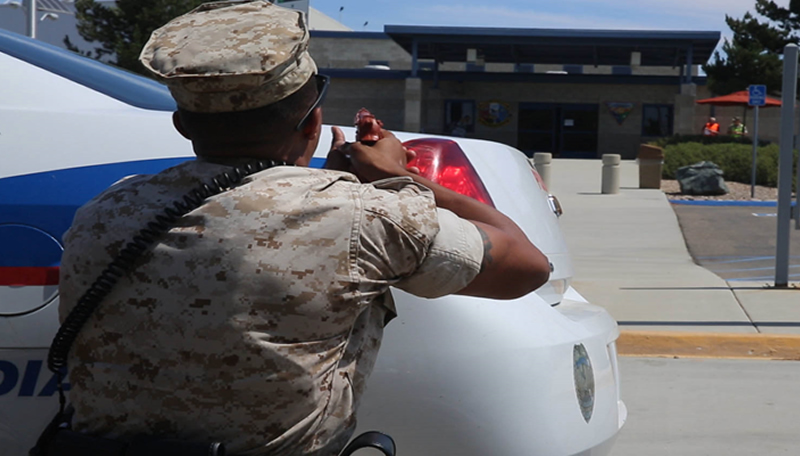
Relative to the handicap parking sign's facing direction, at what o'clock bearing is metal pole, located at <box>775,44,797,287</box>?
The metal pole is roughly at 12 o'clock from the handicap parking sign.

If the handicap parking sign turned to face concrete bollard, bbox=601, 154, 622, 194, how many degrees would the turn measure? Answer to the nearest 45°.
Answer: approximately 90° to its right

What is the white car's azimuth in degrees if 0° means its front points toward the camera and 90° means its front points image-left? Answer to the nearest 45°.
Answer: approximately 90°

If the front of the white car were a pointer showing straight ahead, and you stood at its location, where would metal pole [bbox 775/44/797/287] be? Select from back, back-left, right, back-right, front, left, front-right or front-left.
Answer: back-right

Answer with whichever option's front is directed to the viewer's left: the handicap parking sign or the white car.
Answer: the white car

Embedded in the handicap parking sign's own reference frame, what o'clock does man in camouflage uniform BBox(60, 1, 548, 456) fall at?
The man in camouflage uniform is roughly at 12 o'clock from the handicap parking sign.

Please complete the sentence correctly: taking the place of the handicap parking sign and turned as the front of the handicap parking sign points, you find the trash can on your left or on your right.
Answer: on your right

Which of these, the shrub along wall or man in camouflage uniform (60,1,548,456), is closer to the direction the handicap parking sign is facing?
the man in camouflage uniform

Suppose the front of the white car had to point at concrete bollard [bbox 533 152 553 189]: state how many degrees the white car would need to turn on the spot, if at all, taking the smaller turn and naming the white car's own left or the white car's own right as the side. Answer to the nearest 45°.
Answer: approximately 90° to the white car's own right

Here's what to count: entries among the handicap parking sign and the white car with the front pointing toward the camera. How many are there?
1

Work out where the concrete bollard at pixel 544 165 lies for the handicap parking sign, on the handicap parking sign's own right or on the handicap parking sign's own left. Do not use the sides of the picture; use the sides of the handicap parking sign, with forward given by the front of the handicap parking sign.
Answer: on the handicap parking sign's own right
